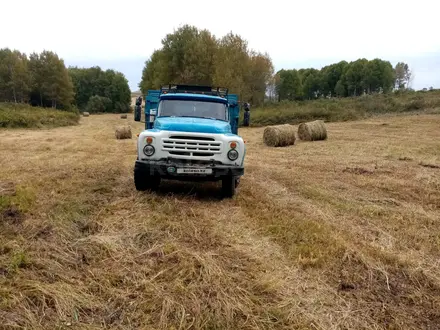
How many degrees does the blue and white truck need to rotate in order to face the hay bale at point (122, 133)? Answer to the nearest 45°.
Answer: approximately 180°

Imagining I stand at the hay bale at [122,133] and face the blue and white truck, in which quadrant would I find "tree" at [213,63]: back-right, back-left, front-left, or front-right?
back-left

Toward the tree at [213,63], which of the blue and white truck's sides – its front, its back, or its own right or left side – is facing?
back

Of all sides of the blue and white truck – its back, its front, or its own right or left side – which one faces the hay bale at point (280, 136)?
back

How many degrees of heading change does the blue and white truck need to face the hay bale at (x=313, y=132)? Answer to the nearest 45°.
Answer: approximately 135° to its left

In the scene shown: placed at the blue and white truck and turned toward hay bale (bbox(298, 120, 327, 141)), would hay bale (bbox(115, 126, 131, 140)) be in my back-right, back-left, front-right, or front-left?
front-left

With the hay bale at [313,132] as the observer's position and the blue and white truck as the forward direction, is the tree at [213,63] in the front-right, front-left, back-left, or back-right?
back-right

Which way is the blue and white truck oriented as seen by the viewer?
toward the camera

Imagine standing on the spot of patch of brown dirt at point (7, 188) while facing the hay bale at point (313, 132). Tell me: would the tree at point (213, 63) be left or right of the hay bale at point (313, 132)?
left
